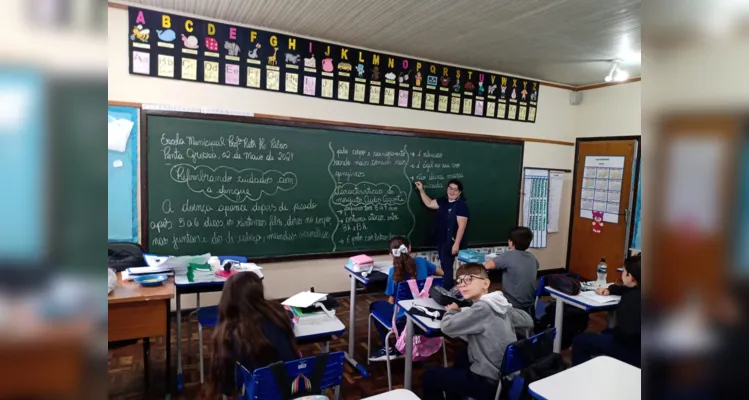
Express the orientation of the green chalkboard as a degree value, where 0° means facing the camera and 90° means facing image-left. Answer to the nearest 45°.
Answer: approximately 315°

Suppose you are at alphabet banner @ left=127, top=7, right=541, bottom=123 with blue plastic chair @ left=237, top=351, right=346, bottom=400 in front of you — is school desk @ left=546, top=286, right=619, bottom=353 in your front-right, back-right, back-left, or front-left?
front-left

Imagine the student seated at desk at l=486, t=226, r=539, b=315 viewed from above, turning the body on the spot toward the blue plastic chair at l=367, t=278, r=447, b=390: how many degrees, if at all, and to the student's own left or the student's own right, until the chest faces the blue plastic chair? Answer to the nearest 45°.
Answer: approximately 90° to the student's own left

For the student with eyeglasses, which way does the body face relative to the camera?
to the viewer's left

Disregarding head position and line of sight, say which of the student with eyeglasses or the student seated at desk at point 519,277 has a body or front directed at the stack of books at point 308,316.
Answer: the student with eyeglasses

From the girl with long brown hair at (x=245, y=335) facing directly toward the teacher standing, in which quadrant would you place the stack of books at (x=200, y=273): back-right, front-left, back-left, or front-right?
front-left

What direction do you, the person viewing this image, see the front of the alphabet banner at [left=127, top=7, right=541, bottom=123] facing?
facing the viewer and to the right of the viewer

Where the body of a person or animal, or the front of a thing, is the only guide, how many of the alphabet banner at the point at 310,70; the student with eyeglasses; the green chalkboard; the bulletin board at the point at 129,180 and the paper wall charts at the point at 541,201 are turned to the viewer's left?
1

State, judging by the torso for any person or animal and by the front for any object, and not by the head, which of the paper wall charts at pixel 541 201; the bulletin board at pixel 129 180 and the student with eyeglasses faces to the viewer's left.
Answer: the student with eyeglasses

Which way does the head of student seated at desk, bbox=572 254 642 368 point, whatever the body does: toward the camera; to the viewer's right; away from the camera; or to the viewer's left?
to the viewer's left

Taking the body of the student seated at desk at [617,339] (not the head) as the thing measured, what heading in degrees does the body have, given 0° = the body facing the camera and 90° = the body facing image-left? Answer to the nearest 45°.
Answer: approximately 90°

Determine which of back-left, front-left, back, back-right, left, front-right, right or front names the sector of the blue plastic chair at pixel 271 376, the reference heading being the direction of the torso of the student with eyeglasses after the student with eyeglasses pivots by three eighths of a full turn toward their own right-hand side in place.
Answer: back

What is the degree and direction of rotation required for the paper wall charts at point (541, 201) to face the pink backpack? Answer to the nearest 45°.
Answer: approximately 45° to its right

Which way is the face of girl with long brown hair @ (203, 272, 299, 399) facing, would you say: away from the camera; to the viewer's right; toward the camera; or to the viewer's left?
away from the camera
